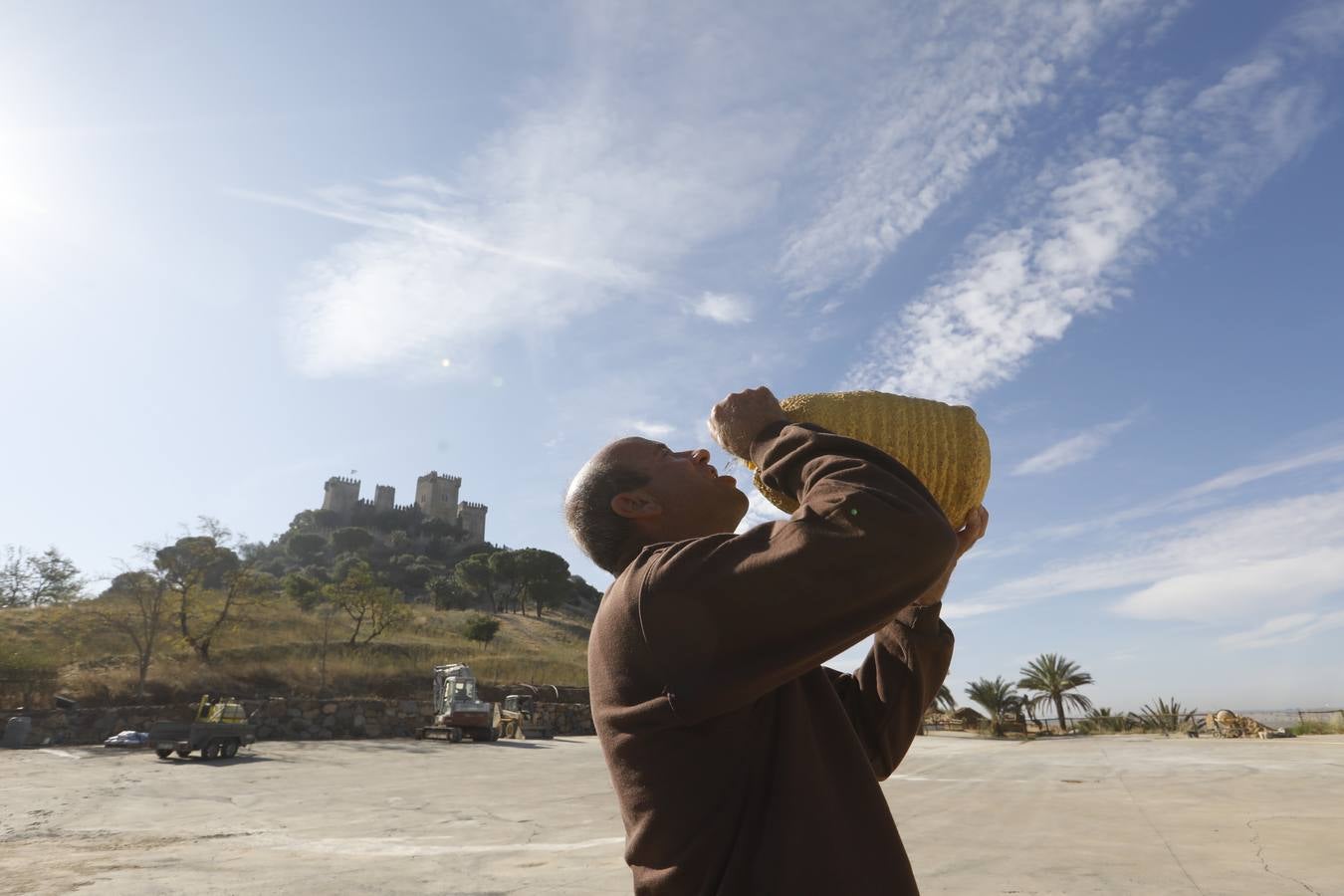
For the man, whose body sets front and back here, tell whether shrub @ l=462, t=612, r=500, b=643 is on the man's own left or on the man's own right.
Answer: on the man's own left

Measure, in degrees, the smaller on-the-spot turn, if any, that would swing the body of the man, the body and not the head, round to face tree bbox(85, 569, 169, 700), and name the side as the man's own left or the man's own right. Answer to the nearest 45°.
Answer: approximately 135° to the man's own left

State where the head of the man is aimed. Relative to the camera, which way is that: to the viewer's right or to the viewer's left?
to the viewer's right

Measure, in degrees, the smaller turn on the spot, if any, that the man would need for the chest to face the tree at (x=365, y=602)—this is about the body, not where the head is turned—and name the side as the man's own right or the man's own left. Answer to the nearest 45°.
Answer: approximately 135° to the man's own left

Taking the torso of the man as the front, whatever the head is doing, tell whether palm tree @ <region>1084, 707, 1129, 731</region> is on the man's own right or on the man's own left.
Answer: on the man's own left

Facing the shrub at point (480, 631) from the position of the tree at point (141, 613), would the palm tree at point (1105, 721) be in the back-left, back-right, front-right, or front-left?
front-right

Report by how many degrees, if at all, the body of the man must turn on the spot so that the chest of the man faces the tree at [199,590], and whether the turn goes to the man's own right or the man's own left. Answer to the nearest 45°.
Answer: approximately 135° to the man's own left

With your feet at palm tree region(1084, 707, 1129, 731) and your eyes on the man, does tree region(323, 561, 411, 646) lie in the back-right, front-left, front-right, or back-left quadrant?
front-right

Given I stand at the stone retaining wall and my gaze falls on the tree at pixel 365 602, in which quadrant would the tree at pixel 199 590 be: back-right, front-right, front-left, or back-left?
front-left

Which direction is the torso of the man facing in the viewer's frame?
to the viewer's right

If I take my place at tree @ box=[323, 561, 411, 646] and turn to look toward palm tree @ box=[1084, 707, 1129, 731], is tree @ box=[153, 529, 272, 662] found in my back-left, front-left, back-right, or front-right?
back-right
